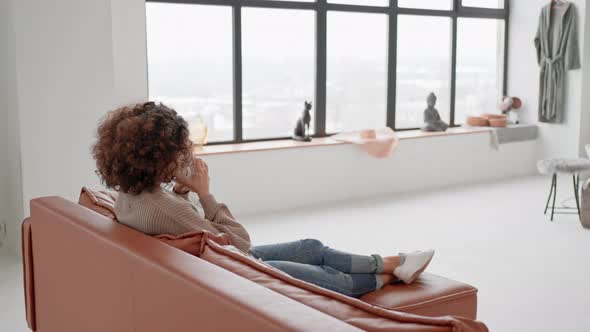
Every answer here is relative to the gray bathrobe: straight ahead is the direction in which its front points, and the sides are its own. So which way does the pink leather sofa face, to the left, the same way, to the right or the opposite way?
the opposite way

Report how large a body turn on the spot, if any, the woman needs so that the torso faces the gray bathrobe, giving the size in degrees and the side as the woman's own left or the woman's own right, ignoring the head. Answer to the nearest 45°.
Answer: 0° — they already face it

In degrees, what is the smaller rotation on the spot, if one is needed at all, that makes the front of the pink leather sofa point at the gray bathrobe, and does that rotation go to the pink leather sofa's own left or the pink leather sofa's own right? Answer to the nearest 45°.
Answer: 0° — it already faces it

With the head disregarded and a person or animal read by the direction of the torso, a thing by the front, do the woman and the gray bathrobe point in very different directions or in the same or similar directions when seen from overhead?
very different directions

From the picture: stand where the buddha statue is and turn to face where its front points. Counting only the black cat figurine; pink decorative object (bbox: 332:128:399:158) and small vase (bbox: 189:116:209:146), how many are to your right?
3

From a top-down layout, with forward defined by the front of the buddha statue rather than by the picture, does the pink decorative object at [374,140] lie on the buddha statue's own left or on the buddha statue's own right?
on the buddha statue's own right

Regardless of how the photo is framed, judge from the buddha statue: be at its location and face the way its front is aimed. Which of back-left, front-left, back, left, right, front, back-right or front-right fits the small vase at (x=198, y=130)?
right

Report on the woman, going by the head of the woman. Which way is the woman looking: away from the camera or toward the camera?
away from the camera

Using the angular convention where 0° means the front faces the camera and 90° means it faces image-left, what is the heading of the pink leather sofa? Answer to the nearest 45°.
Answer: approximately 225°

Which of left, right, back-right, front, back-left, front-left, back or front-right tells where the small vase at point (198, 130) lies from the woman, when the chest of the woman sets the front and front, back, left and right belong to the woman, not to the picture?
front-left

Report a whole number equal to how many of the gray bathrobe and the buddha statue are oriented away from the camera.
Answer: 0
